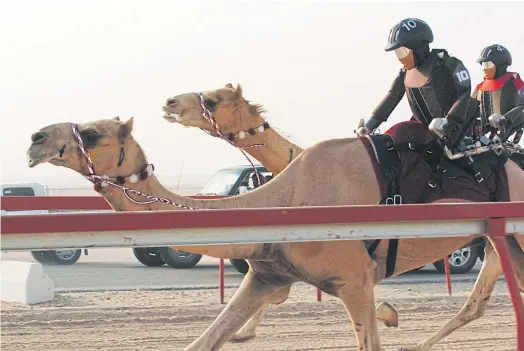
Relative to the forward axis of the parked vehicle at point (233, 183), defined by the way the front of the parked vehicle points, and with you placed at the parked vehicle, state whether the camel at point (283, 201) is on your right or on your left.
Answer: on your left

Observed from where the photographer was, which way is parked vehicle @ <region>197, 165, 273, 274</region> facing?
facing the viewer and to the left of the viewer

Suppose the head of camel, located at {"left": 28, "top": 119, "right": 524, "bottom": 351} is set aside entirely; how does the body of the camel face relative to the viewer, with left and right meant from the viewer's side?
facing to the left of the viewer

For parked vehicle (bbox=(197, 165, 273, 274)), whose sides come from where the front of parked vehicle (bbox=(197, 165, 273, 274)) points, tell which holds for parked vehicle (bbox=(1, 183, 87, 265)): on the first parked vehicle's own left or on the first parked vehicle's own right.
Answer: on the first parked vehicle's own right

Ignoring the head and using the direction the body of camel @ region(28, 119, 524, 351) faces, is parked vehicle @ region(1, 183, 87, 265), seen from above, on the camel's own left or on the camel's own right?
on the camel's own right

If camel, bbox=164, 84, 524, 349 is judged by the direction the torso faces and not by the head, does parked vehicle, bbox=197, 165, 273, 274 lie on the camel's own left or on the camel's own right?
on the camel's own right

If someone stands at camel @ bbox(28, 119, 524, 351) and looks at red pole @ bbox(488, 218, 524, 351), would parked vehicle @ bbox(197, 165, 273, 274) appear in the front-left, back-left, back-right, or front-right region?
back-left

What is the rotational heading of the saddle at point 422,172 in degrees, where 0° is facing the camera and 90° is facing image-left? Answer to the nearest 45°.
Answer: approximately 90°

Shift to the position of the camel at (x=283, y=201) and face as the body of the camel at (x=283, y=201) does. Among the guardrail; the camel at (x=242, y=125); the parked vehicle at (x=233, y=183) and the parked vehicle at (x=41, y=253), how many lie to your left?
1

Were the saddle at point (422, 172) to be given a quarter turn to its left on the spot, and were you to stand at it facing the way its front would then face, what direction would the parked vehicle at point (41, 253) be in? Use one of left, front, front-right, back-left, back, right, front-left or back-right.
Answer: back-right

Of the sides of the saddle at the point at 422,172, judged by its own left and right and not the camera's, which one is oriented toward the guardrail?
left

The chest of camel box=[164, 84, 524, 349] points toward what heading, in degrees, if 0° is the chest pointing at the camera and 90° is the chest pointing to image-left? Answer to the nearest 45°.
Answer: approximately 90°
